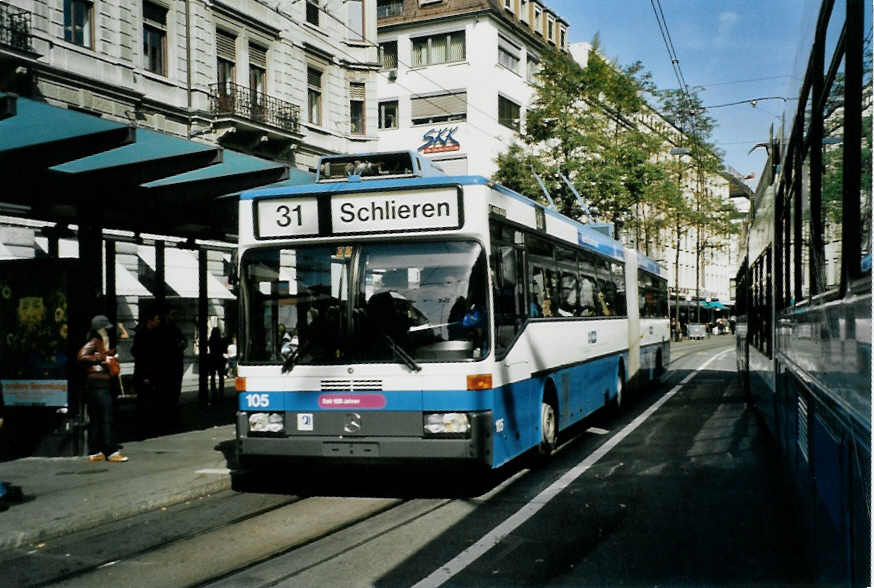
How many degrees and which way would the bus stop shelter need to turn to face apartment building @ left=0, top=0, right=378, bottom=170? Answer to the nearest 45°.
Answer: approximately 135° to its left

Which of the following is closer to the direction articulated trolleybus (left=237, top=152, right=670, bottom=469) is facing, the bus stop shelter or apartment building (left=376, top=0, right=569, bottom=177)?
the bus stop shelter

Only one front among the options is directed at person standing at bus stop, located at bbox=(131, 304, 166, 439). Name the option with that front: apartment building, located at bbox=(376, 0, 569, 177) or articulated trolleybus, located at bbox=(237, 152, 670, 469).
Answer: the apartment building

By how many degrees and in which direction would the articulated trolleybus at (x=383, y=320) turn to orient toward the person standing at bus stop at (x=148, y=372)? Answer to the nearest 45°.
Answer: approximately 90° to its right

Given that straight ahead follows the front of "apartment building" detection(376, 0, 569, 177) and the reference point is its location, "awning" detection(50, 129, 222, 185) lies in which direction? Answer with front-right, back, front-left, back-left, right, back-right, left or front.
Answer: front

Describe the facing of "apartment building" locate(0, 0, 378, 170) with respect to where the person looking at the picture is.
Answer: facing the viewer and to the right of the viewer

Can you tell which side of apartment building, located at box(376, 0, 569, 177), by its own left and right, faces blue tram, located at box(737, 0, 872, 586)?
front

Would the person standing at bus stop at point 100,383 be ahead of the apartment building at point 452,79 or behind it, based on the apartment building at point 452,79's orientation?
ahead

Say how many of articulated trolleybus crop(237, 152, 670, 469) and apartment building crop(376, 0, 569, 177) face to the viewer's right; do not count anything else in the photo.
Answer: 0

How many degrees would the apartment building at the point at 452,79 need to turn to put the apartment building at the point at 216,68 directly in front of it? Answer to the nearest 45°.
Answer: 0° — it already faces it

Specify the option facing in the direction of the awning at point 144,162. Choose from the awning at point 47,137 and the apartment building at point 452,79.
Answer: the apartment building

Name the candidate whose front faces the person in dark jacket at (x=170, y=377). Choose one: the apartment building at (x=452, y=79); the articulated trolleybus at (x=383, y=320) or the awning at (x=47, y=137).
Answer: the apartment building

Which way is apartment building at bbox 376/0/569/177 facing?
toward the camera

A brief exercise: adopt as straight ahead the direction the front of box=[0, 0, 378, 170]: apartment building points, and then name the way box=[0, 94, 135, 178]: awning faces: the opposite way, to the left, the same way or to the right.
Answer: the same way

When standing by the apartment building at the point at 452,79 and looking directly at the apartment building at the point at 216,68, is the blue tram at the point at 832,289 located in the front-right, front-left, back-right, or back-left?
front-left
